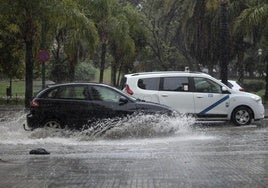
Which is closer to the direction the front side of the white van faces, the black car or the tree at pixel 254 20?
the tree

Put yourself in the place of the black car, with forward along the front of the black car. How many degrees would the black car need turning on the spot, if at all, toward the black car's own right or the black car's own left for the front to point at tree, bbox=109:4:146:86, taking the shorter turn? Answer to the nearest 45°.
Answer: approximately 90° to the black car's own left

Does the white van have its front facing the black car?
no

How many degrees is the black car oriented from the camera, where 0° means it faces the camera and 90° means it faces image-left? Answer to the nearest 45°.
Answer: approximately 270°

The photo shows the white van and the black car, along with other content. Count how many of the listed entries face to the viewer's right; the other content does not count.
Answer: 2

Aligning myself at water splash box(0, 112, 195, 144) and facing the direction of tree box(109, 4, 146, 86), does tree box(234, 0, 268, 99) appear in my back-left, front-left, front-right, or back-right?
front-right

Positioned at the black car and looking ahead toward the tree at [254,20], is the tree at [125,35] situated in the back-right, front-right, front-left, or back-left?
front-left

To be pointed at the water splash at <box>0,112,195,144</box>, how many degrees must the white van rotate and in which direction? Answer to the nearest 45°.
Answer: approximately 135° to its right

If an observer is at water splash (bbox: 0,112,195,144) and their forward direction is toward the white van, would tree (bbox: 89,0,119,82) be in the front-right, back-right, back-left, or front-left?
front-left

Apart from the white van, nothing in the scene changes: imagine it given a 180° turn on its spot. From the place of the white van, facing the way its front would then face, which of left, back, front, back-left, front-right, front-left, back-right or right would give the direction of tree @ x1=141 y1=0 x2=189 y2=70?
right

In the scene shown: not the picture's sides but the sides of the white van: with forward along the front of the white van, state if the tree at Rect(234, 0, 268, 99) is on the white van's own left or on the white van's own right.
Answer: on the white van's own left

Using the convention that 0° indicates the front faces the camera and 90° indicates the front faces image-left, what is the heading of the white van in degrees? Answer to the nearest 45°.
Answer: approximately 270°

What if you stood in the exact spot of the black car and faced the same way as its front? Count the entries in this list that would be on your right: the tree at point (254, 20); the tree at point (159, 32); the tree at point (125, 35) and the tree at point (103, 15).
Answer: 0

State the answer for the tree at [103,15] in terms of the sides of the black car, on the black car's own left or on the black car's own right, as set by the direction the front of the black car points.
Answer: on the black car's own left

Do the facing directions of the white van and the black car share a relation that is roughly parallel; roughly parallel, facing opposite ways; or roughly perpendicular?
roughly parallel
